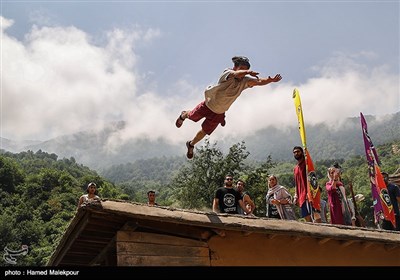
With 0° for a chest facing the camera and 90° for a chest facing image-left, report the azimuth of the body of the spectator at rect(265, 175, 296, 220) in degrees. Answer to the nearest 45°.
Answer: approximately 45°

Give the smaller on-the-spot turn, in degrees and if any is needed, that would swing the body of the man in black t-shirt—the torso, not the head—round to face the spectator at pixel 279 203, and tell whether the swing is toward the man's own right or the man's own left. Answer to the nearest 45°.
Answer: approximately 90° to the man's own left

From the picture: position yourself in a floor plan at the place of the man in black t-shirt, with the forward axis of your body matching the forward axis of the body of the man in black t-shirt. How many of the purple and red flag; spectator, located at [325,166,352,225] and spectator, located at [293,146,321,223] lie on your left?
3

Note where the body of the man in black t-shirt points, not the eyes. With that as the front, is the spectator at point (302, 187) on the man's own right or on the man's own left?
on the man's own left

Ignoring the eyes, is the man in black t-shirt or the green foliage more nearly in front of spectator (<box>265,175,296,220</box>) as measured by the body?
the man in black t-shirt

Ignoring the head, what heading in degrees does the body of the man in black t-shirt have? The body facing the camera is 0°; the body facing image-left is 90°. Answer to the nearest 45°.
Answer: approximately 0°

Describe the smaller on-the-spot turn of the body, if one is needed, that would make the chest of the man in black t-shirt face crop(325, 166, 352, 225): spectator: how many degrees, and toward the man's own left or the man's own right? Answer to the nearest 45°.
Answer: approximately 90° to the man's own left

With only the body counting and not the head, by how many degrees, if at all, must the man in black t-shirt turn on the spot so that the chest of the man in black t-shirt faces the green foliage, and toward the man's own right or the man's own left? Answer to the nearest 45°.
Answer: approximately 180°

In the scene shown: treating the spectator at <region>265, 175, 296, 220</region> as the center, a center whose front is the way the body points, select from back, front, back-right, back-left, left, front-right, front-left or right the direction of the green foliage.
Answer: back-right

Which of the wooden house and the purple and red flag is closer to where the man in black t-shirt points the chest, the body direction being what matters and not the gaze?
the wooden house

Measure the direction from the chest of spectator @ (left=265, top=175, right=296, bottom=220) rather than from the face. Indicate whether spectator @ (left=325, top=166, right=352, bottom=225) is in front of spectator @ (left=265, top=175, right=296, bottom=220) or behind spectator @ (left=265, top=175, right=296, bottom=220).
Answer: behind

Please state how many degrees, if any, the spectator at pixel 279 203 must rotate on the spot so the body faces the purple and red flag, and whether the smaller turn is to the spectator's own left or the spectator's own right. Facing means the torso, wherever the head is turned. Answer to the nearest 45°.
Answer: approximately 135° to the spectator's own left
